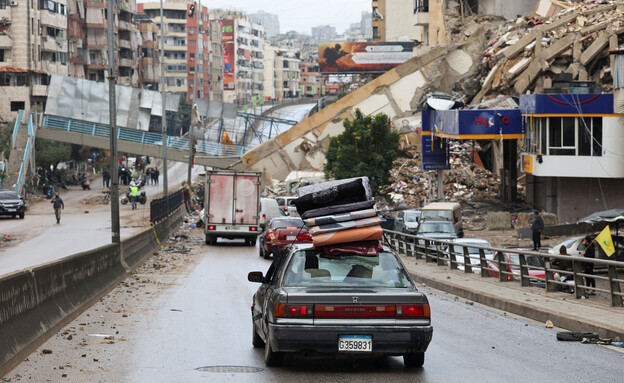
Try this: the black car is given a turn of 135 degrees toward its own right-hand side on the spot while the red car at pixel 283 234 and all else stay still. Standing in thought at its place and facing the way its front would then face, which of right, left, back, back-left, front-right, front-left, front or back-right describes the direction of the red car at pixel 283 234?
back-left

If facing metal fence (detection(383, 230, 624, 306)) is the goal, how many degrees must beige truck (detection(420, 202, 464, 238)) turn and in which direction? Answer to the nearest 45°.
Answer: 0° — it already faces it

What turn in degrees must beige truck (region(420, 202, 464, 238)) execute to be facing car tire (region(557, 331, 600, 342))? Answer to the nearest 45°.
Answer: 0° — it already faces it

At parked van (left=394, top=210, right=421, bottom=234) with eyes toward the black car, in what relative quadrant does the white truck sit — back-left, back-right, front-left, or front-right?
front-right

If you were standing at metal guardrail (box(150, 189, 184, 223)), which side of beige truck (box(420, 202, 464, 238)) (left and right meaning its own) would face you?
right

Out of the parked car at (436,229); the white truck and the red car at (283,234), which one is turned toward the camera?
the parked car

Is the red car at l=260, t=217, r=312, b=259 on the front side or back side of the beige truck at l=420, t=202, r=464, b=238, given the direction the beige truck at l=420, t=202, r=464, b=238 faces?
on the front side

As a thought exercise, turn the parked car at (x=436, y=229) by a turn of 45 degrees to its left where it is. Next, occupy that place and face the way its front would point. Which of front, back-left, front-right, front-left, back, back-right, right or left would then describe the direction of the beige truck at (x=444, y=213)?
back-left

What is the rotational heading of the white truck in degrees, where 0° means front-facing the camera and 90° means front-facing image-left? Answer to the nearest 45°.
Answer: approximately 180°

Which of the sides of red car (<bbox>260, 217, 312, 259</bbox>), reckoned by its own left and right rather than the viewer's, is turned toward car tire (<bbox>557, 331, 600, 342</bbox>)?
back

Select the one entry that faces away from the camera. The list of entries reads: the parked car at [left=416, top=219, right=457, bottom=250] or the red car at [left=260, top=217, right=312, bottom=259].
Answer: the red car

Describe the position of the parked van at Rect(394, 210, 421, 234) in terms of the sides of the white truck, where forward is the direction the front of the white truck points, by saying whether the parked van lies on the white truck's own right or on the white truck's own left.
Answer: on the white truck's own right

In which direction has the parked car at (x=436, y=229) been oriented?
toward the camera

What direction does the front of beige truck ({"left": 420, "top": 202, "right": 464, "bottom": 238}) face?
toward the camera

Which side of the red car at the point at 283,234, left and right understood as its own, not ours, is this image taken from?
back
